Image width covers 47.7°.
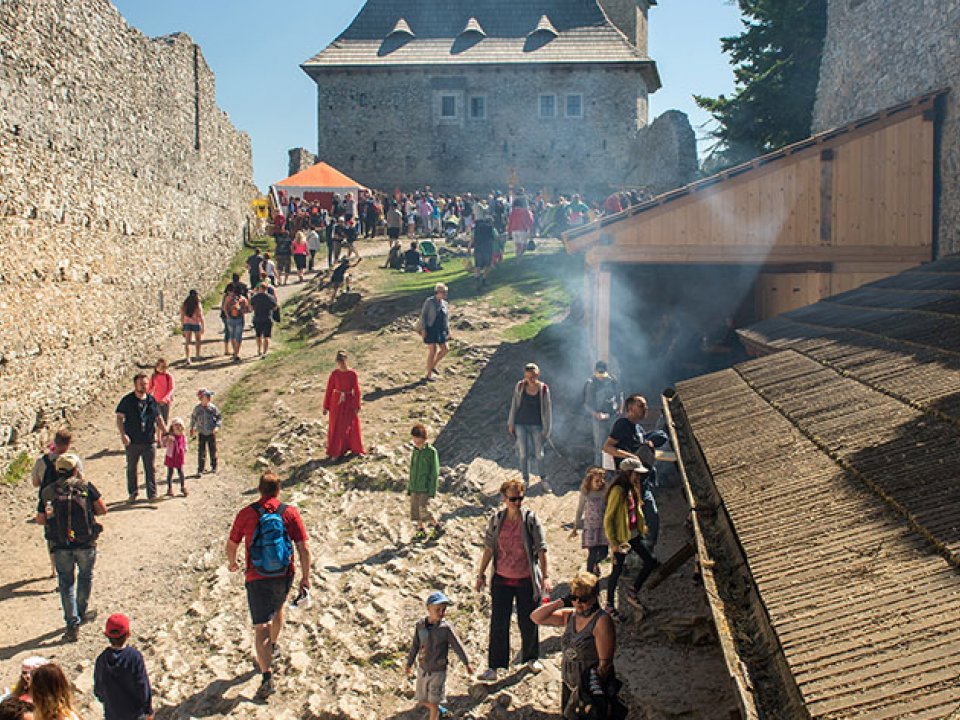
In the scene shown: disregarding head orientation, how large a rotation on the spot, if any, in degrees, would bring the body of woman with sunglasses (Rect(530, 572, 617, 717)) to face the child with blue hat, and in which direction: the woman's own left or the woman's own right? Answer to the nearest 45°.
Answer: approximately 90° to the woman's own right

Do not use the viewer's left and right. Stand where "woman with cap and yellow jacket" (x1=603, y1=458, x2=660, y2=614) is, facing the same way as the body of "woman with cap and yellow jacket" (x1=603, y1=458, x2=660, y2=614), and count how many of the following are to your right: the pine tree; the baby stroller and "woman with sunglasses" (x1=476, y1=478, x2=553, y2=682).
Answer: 1

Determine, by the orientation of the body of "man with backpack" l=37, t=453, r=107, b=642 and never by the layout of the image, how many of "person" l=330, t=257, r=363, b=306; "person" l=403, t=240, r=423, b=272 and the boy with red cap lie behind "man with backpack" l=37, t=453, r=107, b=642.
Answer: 1

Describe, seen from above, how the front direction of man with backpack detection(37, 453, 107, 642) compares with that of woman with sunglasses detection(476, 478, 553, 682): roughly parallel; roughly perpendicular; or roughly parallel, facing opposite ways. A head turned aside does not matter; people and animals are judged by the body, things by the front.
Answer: roughly parallel, facing opposite ways

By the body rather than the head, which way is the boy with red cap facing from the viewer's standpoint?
away from the camera

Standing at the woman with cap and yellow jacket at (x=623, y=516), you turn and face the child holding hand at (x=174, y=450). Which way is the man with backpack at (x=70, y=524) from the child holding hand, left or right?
left

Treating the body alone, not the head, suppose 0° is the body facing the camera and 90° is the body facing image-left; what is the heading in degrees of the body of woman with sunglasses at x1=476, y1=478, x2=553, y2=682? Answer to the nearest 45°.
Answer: approximately 0°

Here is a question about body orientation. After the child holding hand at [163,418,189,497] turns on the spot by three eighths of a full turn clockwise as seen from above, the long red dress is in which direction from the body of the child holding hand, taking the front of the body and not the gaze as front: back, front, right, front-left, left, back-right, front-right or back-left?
back-right

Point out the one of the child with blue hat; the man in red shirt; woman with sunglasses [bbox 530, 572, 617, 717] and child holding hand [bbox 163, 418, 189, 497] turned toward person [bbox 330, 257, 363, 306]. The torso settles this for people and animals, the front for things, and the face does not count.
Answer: the man in red shirt

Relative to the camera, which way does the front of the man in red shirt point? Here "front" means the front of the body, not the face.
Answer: away from the camera

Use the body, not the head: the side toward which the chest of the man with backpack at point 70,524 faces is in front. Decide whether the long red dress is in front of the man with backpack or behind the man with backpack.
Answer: in front

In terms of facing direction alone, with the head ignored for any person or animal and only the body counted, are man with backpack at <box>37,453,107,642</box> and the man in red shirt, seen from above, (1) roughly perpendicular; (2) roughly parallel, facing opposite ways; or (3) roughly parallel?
roughly parallel

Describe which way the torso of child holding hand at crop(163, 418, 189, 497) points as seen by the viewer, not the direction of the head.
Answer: toward the camera

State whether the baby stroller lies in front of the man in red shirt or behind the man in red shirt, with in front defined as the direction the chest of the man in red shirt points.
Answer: in front

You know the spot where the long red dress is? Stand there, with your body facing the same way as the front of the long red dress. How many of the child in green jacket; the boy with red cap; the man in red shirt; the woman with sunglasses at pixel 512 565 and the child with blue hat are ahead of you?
5

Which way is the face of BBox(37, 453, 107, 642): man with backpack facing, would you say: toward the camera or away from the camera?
away from the camera

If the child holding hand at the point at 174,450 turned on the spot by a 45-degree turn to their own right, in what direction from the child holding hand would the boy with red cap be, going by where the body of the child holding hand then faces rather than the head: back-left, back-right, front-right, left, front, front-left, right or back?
front-left

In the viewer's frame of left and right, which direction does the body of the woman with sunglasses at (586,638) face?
facing the viewer and to the left of the viewer

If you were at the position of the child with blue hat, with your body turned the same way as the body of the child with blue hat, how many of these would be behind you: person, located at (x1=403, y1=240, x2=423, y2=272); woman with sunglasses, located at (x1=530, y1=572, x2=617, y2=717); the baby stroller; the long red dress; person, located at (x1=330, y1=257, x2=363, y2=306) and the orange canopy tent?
5

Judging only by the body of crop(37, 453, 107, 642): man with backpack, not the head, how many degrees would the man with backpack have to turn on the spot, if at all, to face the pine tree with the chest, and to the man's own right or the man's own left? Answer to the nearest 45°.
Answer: approximately 45° to the man's own right
